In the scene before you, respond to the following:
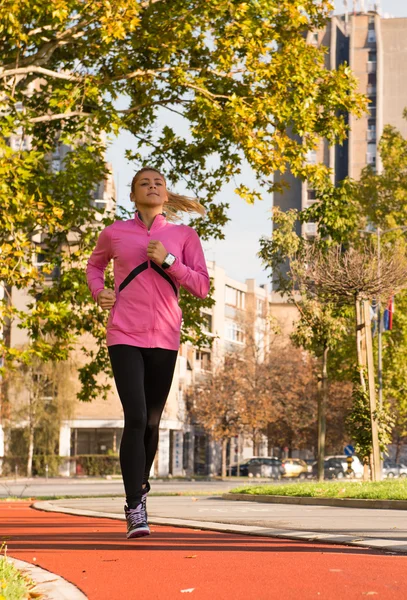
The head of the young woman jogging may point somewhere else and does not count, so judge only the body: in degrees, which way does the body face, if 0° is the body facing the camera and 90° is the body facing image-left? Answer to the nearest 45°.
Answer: approximately 0°

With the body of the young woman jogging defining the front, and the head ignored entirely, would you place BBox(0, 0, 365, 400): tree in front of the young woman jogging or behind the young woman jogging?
behind

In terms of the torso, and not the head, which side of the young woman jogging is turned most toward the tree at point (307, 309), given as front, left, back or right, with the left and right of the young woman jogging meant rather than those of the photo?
back

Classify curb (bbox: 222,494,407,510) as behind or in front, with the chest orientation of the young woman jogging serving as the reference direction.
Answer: behind

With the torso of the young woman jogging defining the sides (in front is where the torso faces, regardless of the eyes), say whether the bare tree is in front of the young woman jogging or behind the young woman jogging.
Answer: behind

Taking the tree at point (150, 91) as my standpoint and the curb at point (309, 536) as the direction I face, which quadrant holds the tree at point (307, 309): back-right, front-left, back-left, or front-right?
back-left
